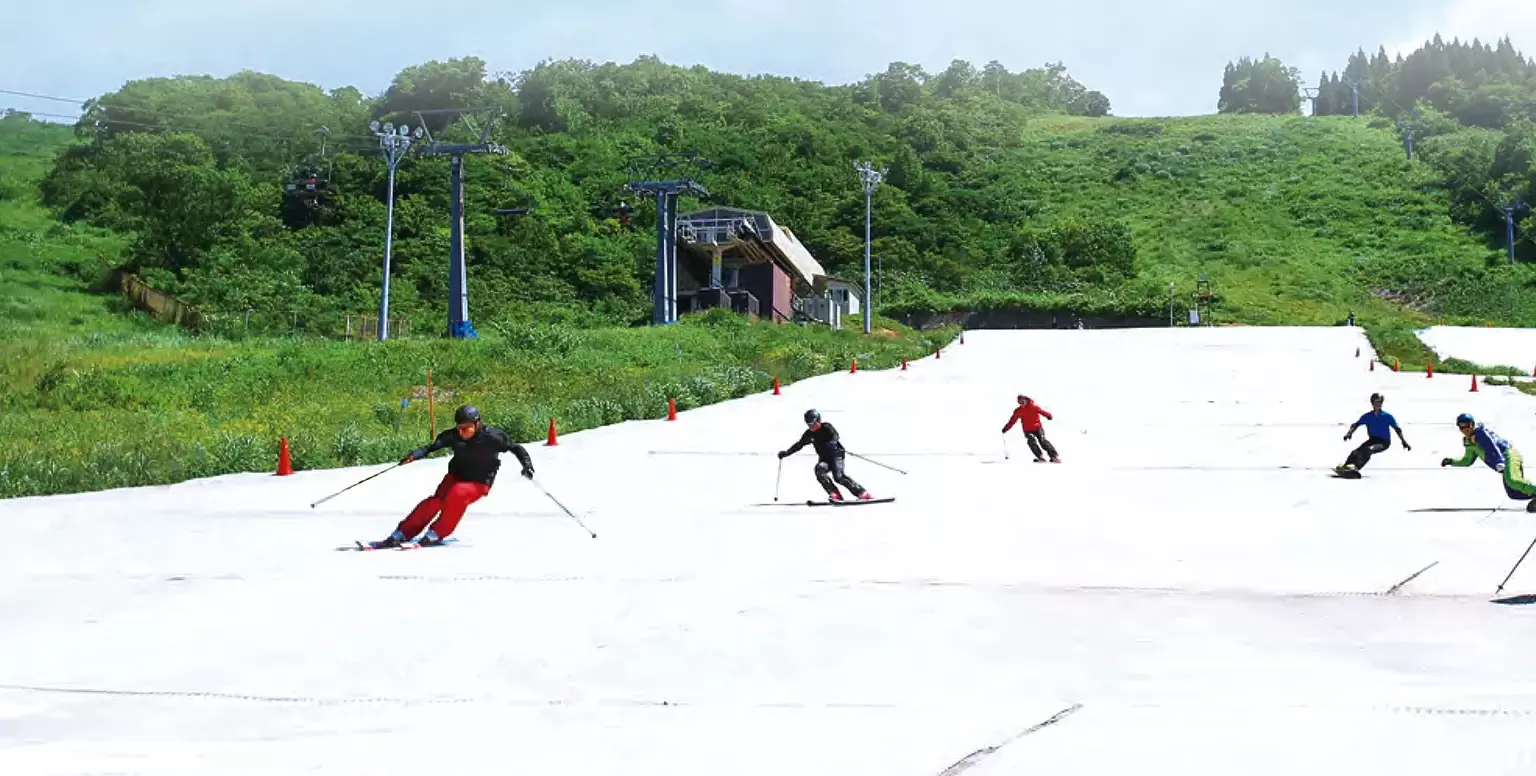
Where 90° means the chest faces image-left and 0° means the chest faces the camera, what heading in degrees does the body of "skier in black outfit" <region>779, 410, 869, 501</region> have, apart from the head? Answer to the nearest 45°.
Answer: approximately 45°

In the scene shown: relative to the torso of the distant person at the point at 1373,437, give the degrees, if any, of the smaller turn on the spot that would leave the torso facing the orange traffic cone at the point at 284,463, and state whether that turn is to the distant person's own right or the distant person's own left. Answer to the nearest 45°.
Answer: approximately 90° to the distant person's own right

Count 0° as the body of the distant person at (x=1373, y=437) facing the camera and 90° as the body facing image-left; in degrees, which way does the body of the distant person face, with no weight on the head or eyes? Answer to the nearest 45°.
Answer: approximately 0°

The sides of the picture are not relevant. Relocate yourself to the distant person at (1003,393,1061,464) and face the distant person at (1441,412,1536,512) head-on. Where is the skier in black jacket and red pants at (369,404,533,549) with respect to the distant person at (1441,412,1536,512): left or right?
right

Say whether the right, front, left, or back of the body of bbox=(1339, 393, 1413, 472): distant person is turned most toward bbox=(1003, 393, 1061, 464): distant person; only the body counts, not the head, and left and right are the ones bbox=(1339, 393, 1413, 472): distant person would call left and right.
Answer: right

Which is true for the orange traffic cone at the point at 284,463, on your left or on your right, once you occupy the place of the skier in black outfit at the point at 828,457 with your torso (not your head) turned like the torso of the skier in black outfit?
on your right

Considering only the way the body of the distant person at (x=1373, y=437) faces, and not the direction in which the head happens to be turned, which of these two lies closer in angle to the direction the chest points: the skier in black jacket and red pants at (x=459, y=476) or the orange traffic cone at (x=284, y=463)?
the skier in black jacket and red pants

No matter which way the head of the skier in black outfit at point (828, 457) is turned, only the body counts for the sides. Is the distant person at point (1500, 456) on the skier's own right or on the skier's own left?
on the skier's own left

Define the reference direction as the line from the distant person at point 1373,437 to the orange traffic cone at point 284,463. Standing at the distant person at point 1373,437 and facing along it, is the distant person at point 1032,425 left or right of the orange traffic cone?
right
